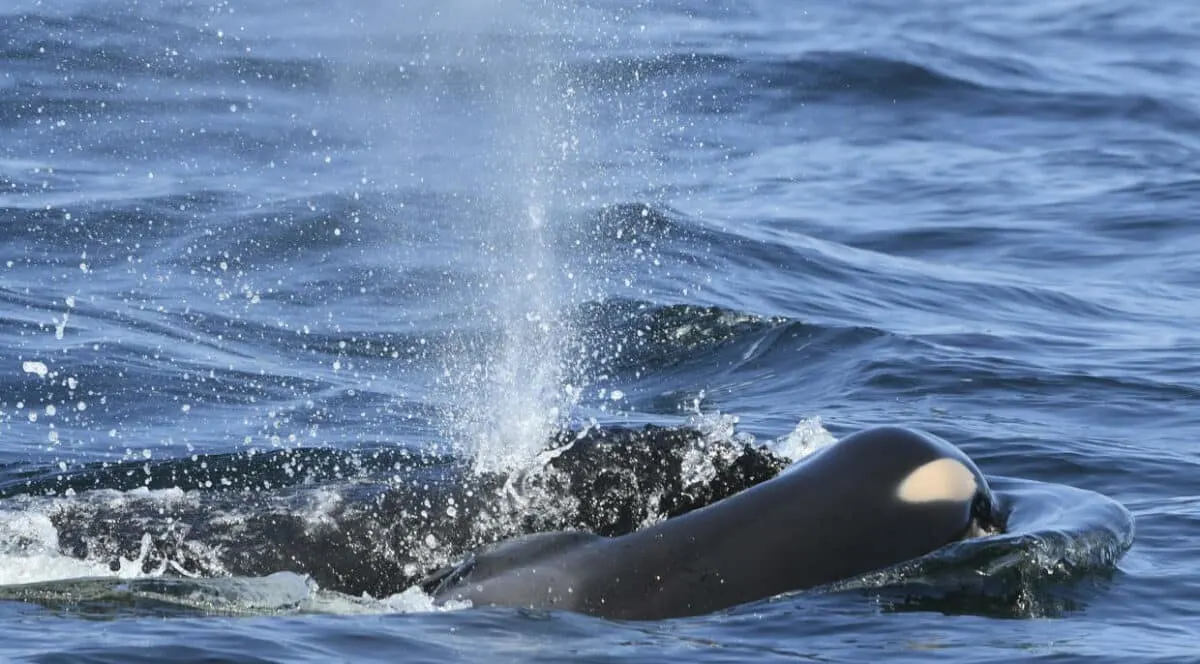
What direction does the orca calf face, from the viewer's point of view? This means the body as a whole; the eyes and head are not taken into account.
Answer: to the viewer's right
